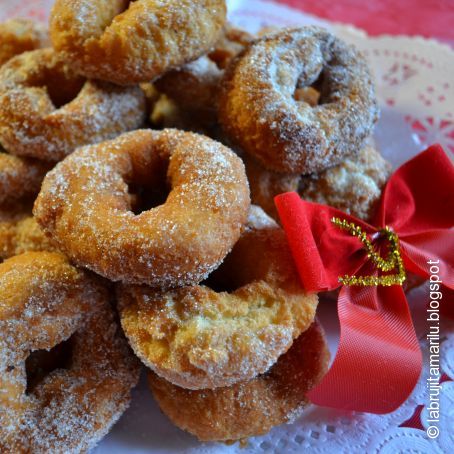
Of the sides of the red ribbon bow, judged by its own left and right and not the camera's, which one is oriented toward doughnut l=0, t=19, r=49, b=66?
right

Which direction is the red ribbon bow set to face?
toward the camera

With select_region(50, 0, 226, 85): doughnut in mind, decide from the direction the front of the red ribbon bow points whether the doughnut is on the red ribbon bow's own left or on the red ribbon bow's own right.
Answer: on the red ribbon bow's own right

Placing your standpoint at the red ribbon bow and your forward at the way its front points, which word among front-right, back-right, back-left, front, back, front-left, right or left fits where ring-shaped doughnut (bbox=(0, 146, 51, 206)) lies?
right

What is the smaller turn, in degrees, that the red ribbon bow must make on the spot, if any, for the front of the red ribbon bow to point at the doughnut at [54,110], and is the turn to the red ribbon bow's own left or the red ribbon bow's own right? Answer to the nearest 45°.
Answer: approximately 90° to the red ribbon bow's own right
